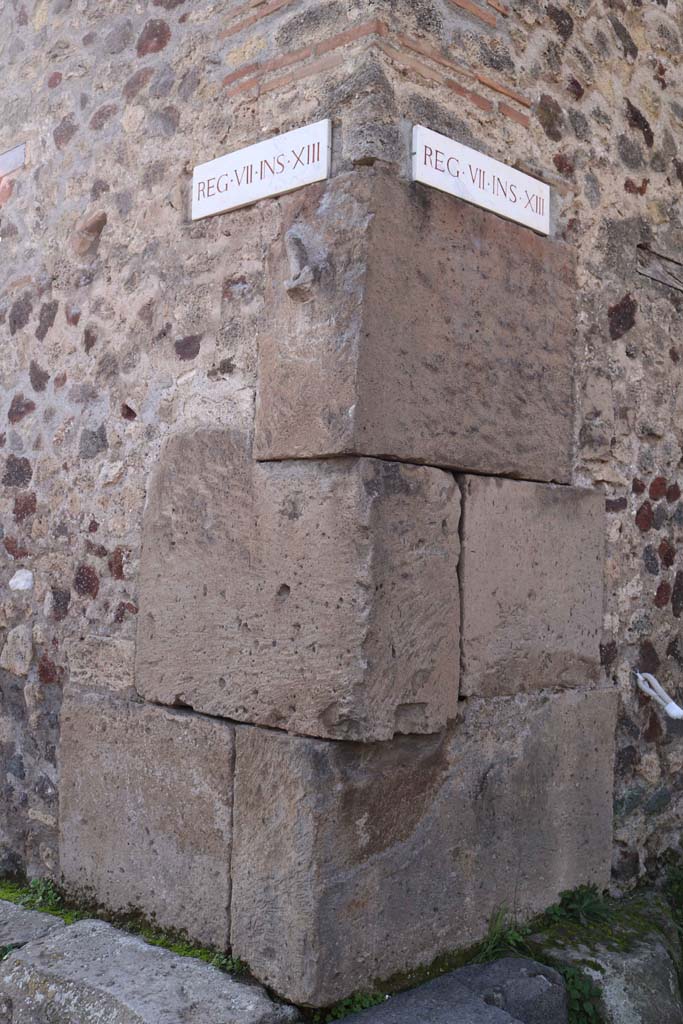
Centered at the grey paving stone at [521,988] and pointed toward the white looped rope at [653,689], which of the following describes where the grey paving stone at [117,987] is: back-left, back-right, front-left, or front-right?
back-left

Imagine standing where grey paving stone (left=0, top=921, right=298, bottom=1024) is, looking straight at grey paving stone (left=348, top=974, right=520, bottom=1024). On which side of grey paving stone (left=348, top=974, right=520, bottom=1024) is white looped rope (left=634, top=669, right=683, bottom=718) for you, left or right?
left

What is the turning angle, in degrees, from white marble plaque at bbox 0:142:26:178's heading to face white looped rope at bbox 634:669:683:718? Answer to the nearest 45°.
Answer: approximately 90° to its left

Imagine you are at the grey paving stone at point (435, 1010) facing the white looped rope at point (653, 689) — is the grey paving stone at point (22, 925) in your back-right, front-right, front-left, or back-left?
back-left

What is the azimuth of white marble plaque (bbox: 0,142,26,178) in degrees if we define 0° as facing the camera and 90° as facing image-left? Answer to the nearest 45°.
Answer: approximately 45°
